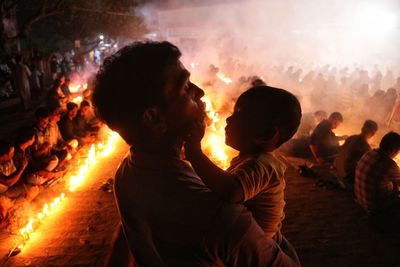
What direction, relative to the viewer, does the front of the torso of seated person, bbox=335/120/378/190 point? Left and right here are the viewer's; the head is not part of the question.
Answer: facing away from the viewer and to the right of the viewer

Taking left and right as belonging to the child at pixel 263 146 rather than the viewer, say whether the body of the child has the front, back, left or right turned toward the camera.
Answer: left

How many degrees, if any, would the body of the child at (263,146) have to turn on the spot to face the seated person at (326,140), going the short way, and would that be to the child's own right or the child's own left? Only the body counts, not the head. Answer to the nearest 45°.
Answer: approximately 90° to the child's own right

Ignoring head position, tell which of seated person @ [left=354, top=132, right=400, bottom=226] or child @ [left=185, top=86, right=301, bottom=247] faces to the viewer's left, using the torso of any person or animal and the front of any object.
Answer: the child

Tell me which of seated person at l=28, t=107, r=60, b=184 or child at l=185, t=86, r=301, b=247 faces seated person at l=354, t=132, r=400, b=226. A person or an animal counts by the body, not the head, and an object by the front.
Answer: seated person at l=28, t=107, r=60, b=184

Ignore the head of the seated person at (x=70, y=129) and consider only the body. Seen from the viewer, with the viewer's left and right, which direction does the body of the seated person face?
facing the viewer and to the right of the viewer

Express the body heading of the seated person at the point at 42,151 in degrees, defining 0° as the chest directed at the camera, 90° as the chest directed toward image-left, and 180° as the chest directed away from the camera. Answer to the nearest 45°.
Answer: approximately 315°

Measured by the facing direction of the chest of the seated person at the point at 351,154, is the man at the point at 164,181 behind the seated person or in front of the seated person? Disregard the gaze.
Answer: behind

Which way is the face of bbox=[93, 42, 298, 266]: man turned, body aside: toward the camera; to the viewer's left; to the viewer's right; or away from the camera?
to the viewer's right

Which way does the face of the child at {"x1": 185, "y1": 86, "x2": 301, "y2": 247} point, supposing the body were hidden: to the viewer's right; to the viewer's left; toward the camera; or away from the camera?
to the viewer's left
